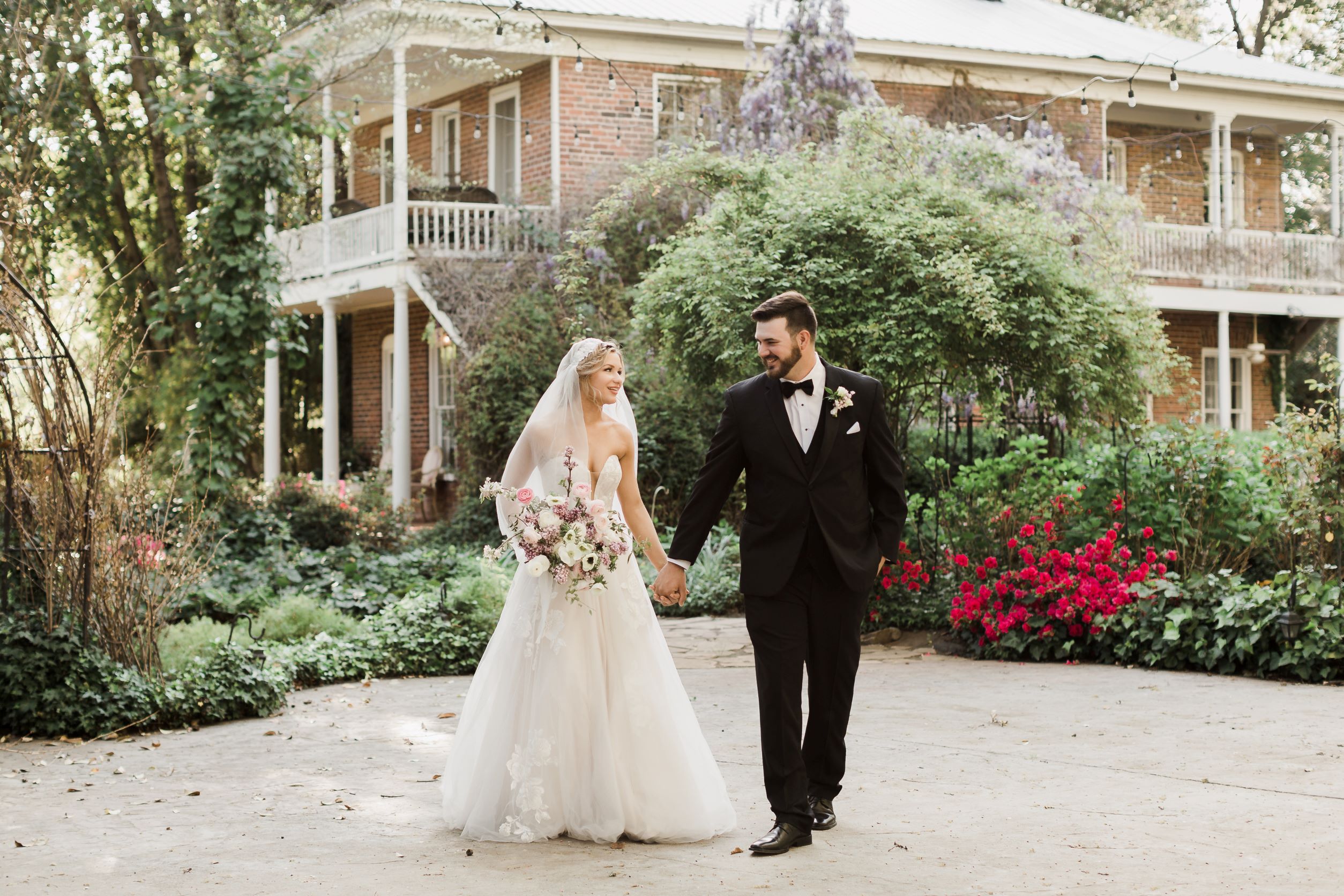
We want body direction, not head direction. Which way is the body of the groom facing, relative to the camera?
toward the camera

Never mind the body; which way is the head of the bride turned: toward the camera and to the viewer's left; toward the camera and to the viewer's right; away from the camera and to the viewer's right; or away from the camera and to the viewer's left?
toward the camera and to the viewer's right

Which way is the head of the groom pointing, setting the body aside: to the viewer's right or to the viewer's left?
to the viewer's left

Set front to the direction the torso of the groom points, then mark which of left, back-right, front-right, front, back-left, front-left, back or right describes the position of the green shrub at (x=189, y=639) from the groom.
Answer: back-right

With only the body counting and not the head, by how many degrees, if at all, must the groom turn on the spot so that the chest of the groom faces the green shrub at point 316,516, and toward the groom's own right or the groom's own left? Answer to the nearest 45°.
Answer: approximately 135° to the groom's own right

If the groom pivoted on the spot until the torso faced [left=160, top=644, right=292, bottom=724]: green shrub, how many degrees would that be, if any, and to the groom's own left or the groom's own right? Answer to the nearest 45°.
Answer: approximately 135° to the groom's own right

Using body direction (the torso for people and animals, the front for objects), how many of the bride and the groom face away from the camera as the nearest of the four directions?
0

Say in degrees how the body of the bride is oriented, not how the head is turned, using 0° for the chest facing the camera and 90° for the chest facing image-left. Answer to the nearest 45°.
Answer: approximately 315°
